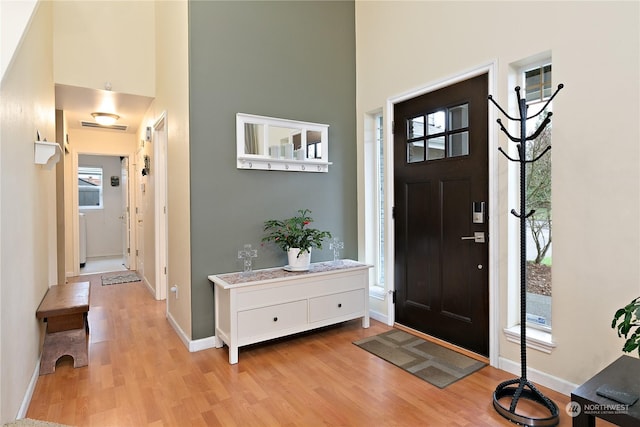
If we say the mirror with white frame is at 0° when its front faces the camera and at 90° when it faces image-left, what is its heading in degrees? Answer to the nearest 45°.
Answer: approximately 315°

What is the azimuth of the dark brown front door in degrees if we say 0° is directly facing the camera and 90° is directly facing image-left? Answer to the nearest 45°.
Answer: approximately 45°

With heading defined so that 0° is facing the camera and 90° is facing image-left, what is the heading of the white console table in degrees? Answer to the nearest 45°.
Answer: approximately 315°

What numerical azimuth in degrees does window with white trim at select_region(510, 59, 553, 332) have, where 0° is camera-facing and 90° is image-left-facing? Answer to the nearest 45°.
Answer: approximately 45°

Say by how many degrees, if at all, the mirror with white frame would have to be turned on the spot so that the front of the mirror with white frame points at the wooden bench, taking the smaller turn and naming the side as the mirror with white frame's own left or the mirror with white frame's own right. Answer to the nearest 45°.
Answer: approximately 135° to the mirror with white frame's own right

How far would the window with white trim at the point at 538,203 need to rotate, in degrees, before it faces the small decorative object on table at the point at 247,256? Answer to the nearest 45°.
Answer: approximately 45° to its right
